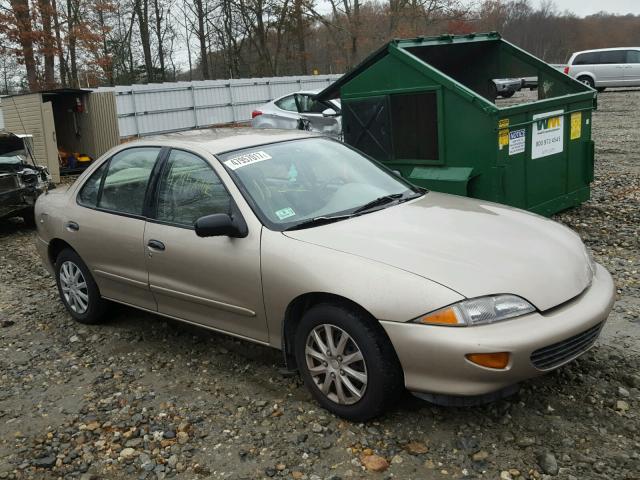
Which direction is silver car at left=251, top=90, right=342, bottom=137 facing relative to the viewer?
to the viewer's right

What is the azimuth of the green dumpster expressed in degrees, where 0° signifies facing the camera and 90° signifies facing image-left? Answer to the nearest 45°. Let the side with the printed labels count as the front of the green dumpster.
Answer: approximately 315°

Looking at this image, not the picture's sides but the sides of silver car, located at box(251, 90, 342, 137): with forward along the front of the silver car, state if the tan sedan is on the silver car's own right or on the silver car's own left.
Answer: on the silver car's own right

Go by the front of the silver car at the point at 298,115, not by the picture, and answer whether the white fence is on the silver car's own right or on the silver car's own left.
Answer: on the silver car's own left

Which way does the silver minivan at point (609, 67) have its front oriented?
to the viewer's right

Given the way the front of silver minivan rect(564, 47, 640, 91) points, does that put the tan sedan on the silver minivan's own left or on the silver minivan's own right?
on the silver minivan's own right

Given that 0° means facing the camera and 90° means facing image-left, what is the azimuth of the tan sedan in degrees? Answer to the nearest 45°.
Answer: approximately 315°

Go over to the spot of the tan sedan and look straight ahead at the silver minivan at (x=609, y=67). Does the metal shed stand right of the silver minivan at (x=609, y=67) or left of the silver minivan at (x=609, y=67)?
left

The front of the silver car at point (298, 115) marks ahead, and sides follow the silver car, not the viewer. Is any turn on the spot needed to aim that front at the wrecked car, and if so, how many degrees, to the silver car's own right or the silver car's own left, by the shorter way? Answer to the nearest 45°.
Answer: approximately 135° to the silver car's own right
